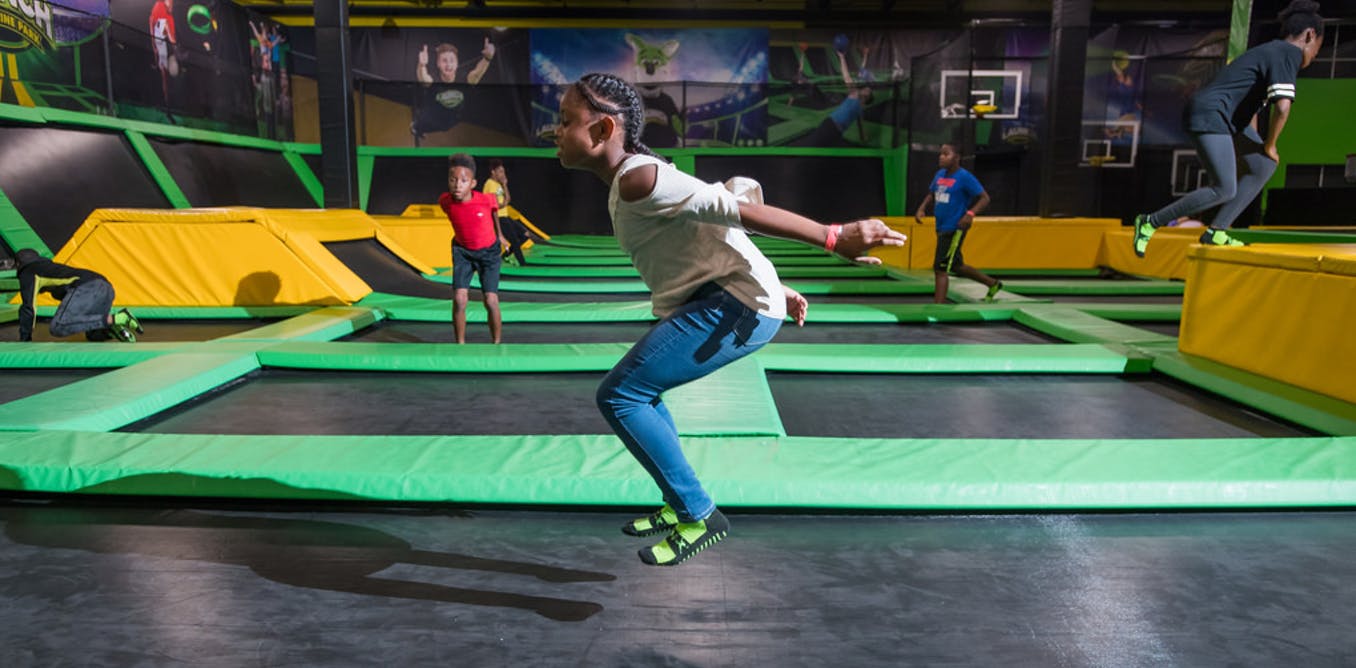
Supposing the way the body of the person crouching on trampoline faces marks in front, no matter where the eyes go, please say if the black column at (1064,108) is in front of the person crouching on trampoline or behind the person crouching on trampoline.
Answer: behind

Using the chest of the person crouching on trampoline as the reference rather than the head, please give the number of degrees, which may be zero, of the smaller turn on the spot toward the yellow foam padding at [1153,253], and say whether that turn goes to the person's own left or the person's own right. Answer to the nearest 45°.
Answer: approximately 180°

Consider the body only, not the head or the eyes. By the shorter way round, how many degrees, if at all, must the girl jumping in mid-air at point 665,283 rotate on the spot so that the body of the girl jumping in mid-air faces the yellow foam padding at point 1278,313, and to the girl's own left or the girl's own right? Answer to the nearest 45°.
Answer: approximately 135° to the girl's own right

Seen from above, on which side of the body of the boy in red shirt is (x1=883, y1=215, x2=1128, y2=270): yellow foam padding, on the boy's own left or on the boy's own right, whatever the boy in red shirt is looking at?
on the boy's own left

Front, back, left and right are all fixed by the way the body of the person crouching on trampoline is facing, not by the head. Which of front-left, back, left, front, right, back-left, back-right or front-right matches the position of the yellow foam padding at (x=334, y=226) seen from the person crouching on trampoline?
back-right

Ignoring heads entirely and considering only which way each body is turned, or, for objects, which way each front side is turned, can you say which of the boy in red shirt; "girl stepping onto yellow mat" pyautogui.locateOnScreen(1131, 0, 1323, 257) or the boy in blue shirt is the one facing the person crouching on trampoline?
the boy in blue shirt

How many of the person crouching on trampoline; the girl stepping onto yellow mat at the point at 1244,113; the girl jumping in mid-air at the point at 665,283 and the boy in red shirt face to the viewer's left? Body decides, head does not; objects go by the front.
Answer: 2

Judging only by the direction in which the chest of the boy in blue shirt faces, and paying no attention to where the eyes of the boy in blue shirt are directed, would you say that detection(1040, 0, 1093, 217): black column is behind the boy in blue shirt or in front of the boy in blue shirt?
behind

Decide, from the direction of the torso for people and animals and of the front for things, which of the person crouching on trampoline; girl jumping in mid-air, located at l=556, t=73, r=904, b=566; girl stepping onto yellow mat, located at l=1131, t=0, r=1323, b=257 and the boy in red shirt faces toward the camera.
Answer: the boy in red shirt

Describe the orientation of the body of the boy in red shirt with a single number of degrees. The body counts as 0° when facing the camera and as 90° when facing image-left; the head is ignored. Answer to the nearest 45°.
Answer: approximately 0°

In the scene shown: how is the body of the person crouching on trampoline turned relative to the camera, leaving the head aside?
to the viewer's left

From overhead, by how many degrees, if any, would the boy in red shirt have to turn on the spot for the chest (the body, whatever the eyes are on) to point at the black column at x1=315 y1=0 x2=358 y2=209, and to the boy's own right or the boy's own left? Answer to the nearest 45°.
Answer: approximately 180°

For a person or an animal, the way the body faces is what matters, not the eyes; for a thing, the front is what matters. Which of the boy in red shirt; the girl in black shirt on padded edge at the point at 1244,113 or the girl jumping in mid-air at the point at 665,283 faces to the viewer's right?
the girl in black shirt on padded edge at the point at 1244,113

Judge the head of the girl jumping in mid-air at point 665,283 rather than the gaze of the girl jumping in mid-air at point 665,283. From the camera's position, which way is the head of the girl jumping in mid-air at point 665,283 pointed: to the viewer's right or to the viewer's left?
to the viewer's left
